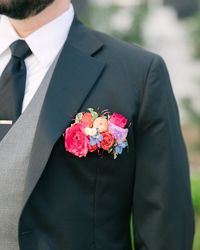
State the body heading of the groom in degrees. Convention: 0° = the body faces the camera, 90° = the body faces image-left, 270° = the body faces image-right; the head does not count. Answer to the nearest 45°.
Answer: approximately 0°
